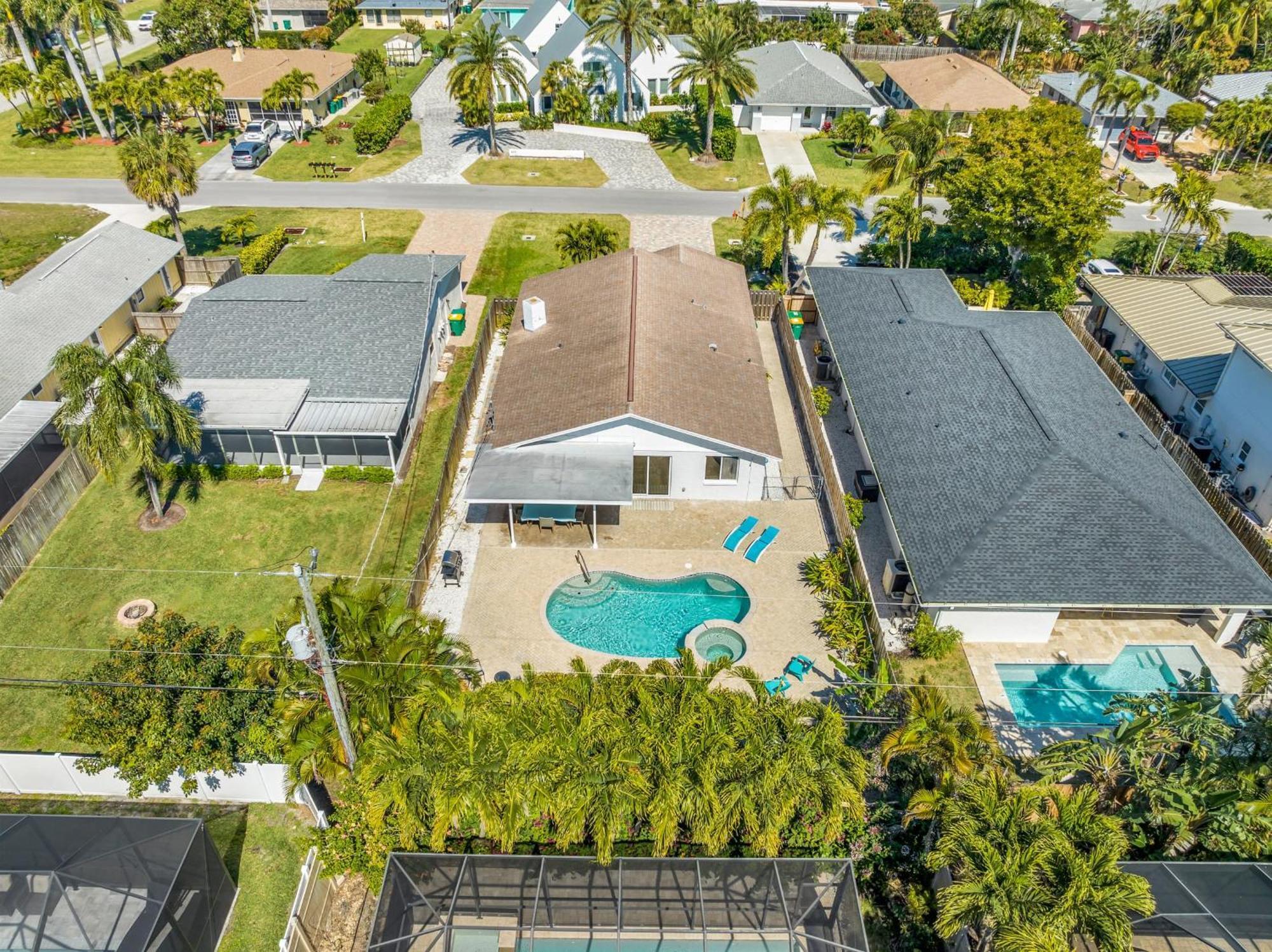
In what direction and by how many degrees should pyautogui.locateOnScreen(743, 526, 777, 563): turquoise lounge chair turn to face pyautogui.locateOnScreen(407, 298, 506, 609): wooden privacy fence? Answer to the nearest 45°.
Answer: approximately 45° to its right

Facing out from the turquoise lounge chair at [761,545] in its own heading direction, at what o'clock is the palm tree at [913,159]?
The palm tree is roughly at 5 o'clock from the turquoise lounge chair.

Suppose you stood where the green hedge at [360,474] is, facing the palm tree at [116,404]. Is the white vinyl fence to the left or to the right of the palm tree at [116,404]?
left

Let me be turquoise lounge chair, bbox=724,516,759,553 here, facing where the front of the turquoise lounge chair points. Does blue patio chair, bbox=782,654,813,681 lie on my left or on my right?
on my left

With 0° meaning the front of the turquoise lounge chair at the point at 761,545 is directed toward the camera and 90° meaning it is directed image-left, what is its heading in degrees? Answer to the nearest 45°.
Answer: approximately 45°

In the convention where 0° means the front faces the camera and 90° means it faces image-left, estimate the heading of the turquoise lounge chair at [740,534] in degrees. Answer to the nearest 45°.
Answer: approximately 45°

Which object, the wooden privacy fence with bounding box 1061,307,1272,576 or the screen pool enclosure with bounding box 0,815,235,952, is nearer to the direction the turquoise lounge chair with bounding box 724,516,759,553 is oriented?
the screen pool enclosure

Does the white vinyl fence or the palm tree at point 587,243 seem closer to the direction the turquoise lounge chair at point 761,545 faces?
the white vinyl fence

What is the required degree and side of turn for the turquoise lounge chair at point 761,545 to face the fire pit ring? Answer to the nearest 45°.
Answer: approximately 45° to its right

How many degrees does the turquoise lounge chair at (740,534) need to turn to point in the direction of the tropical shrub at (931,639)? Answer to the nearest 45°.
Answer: approximately 90° to its left

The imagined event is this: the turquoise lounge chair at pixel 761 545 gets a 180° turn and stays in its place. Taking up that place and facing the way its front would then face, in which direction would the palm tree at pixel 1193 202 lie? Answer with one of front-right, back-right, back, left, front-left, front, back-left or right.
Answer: front
